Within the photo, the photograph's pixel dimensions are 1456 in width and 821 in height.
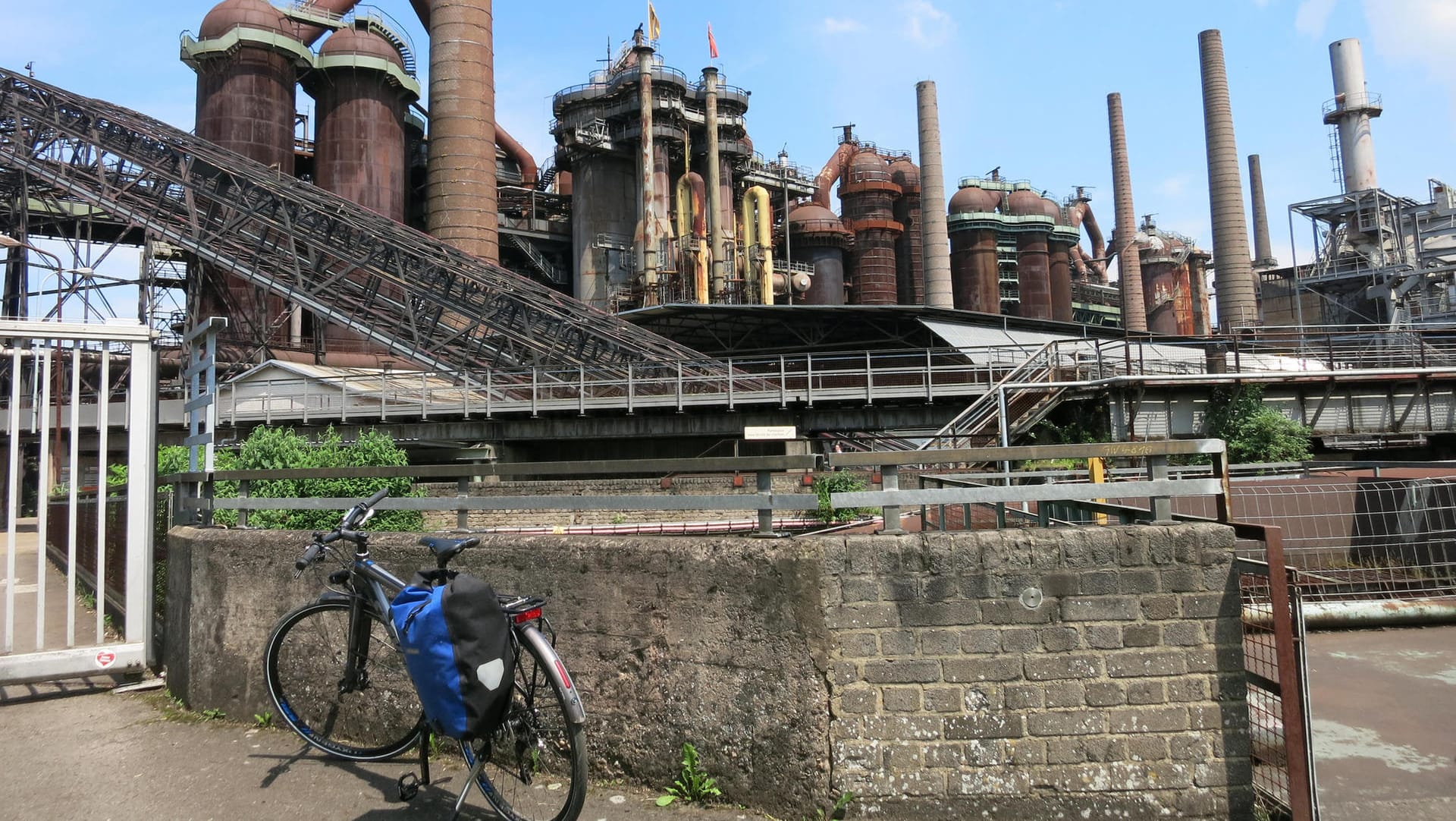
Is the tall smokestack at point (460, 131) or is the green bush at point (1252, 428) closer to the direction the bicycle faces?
the tall smokestack

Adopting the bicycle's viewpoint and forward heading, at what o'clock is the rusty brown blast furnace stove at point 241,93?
The rusty brown blast furnace stove is roughly at 1 o'clock from the bicycle.

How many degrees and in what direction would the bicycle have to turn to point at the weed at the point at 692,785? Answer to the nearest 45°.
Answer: approximately 180°

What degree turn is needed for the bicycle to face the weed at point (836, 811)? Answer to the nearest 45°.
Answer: approximately 180°

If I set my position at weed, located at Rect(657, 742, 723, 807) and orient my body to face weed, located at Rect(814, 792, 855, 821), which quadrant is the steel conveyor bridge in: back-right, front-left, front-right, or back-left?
back-left

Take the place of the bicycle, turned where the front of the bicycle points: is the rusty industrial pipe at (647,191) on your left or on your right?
on your right

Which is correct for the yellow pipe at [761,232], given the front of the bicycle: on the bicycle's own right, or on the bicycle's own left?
on the bicycle's own right

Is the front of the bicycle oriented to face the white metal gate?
yes

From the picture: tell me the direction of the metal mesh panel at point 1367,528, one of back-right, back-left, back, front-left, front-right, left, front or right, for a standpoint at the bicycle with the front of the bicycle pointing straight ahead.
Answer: back-right

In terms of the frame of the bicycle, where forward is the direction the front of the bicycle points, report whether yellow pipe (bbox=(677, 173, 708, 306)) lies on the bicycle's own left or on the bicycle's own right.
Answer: on the bicycle's own right

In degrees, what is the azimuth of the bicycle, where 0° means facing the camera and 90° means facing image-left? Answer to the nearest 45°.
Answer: approximately 135°

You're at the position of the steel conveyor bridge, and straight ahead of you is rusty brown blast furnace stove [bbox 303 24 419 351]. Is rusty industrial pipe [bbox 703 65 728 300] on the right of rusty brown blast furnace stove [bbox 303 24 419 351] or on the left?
right
